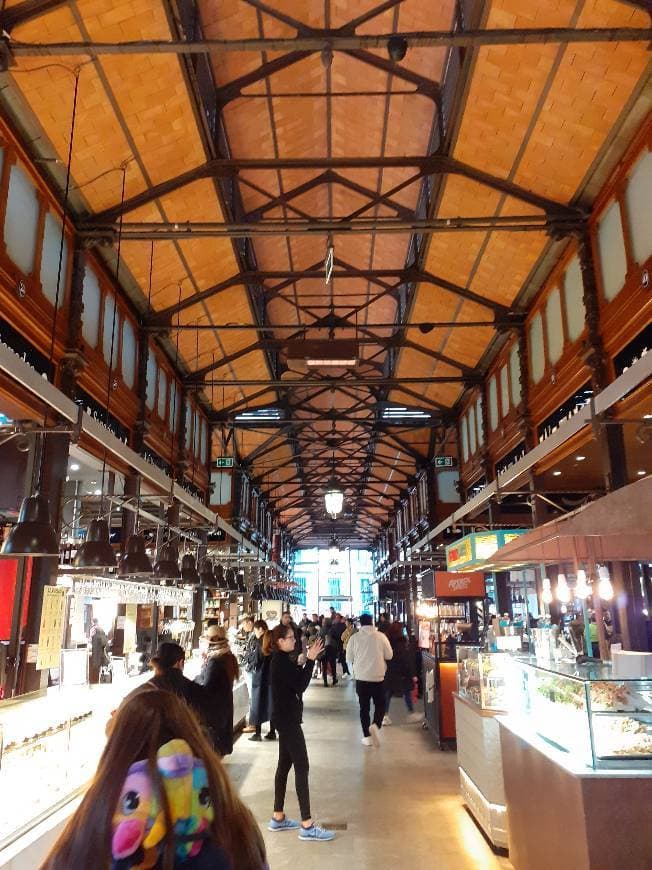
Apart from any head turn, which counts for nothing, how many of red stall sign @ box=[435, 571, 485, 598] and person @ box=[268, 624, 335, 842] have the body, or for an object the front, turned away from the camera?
0

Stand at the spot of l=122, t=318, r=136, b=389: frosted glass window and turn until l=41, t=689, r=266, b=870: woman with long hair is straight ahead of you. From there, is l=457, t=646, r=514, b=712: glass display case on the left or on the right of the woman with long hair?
left

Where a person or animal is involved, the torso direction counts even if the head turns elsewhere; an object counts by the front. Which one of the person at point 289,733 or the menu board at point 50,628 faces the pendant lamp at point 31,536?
the menu board

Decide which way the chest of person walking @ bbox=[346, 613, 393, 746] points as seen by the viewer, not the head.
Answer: away from the camera

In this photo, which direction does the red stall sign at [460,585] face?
toward the camera

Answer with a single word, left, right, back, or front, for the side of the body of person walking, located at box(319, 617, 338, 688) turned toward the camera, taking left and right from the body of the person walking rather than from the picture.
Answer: back

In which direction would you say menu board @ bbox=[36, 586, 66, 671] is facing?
toward the camera

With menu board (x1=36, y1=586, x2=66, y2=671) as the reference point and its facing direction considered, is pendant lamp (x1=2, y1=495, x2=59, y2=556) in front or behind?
in front

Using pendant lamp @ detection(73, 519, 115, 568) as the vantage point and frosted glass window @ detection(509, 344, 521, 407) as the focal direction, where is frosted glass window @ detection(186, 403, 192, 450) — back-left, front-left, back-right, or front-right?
front-left

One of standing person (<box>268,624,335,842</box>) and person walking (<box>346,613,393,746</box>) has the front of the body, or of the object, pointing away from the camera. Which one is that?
person walking (<box>346,613,393,746</box>)

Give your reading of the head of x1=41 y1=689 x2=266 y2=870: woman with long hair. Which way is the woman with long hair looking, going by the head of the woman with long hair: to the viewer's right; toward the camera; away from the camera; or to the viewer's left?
away from the camera

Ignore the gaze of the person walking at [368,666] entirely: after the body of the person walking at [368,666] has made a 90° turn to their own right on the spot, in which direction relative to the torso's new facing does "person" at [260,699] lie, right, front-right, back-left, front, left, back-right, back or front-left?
back

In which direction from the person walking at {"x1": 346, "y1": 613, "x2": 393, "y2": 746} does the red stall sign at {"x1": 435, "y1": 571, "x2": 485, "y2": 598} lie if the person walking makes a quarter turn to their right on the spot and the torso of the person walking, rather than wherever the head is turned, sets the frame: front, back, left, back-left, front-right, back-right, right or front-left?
front-left

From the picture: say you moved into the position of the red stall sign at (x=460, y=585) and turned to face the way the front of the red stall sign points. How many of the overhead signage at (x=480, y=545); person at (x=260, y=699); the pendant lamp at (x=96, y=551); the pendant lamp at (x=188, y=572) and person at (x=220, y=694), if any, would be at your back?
0

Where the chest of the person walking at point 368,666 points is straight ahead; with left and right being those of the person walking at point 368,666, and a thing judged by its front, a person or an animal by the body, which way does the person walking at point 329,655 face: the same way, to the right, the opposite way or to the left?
the same way
